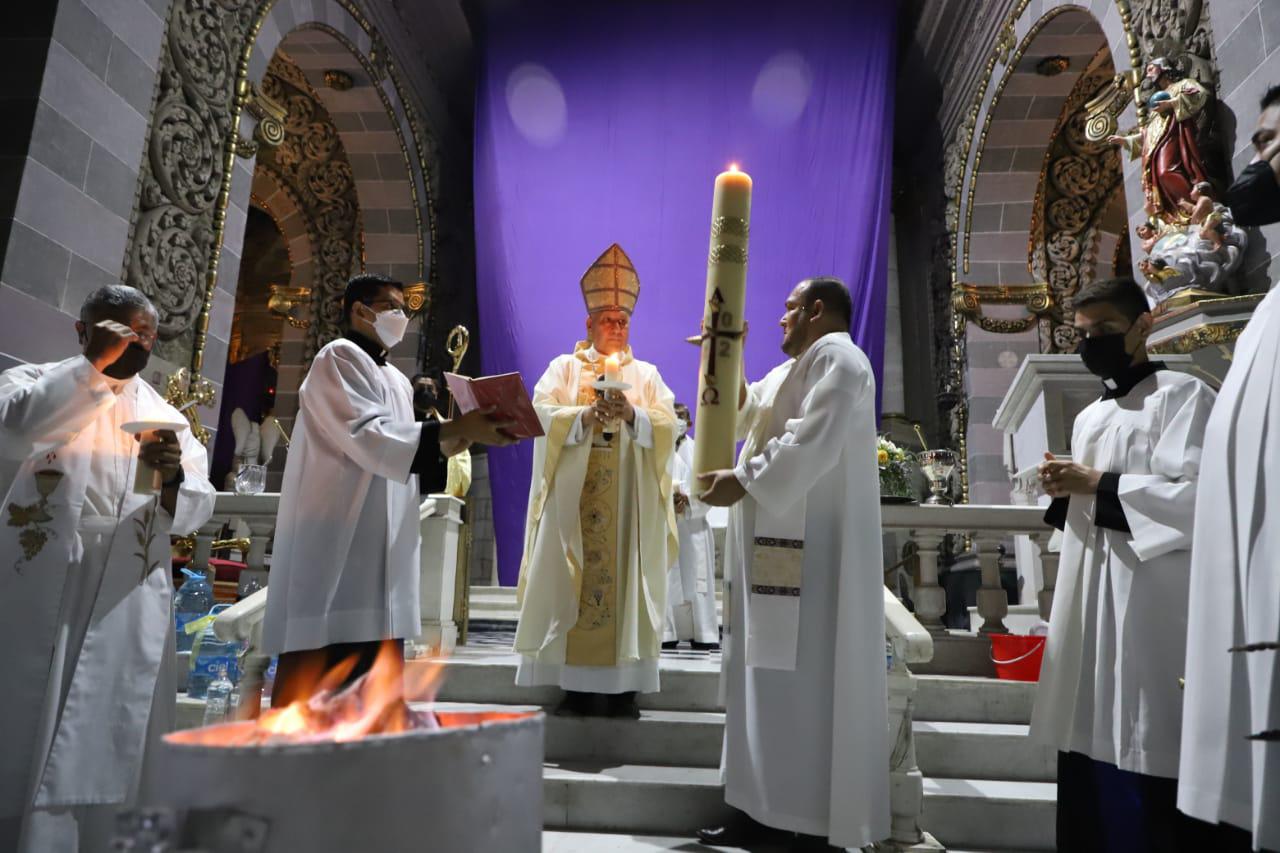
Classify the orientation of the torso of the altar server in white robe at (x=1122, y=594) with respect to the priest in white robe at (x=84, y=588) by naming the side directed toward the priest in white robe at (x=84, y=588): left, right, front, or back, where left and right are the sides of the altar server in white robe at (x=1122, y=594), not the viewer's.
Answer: front

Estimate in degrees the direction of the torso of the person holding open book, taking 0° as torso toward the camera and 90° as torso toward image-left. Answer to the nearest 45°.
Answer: approximately 270°

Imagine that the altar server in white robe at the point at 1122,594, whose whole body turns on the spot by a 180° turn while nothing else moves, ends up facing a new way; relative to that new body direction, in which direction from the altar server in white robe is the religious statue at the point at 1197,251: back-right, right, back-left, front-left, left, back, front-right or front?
front-left

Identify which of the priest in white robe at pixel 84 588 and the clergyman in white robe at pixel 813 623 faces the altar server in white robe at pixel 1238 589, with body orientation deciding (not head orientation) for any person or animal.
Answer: the priest in white robe at pixel 84 588

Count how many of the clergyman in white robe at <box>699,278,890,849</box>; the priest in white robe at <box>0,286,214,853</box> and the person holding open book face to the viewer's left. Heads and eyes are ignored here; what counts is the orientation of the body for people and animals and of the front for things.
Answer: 1

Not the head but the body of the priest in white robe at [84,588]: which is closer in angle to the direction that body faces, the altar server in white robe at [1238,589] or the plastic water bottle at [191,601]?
the altar server in white robe

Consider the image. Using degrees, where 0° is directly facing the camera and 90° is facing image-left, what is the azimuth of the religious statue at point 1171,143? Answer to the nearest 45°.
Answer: approximately 45°

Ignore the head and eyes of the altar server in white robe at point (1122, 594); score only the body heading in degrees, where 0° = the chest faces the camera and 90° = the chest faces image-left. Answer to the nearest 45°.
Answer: approximately 45°

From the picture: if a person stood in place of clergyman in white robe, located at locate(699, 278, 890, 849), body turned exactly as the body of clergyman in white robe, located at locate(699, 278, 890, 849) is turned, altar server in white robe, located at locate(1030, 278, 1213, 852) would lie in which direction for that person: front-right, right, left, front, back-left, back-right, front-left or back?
back

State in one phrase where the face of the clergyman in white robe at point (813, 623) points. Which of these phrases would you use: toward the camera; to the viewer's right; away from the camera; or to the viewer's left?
to the viewer's left

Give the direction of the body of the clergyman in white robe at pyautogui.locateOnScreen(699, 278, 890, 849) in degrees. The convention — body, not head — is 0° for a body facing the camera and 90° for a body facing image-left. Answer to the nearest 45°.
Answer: approximately 90°

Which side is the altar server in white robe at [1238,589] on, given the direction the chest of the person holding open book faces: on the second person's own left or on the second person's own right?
on the second person's own right

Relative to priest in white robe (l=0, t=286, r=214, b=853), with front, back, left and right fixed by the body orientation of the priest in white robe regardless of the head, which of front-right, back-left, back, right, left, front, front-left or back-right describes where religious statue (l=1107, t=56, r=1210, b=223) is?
front-left

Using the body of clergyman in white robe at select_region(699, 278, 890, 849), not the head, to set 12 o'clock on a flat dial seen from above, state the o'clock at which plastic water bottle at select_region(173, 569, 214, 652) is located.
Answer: The plastic water bottle is roughly at 1 o'clock from the clergyman in white robe.

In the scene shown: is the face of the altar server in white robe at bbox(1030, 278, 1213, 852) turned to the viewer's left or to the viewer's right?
to the viewer's left

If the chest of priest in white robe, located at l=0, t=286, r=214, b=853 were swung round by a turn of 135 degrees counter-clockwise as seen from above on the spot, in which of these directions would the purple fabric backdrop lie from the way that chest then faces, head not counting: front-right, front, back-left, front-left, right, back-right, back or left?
front-right

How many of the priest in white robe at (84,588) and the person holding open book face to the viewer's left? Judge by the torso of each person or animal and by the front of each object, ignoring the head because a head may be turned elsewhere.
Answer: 0
